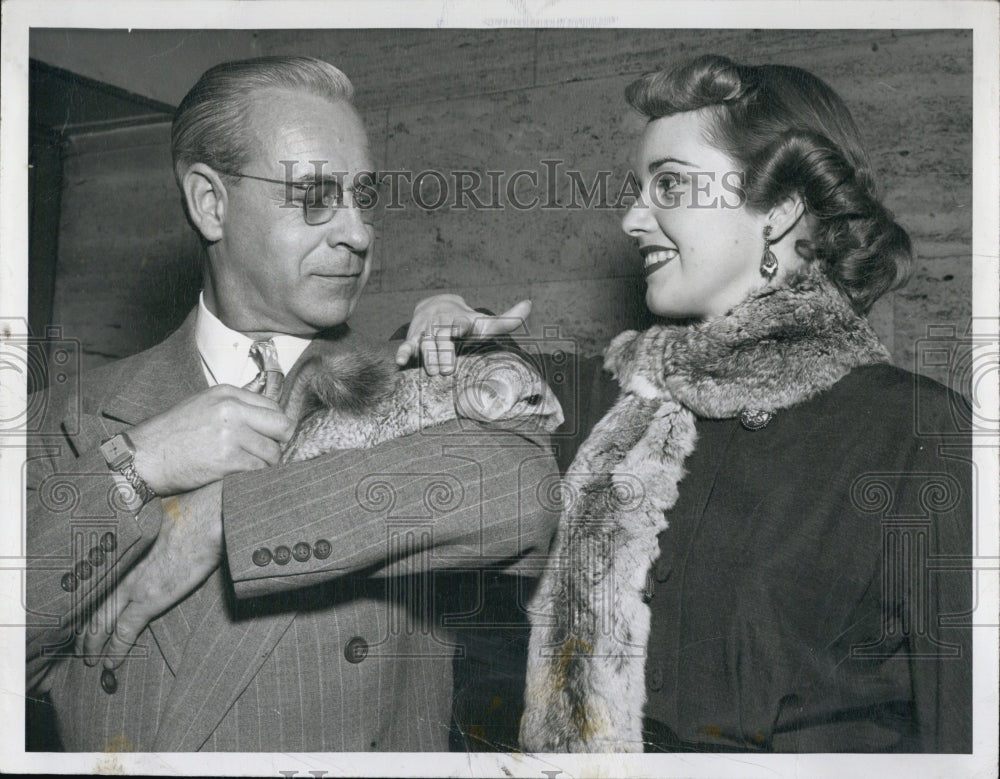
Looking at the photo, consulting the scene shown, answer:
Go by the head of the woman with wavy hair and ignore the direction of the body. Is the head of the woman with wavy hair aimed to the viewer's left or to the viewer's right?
to the viewer's left

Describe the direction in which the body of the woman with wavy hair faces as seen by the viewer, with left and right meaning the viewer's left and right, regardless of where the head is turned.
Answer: facing the viewer and to the left of the viewer

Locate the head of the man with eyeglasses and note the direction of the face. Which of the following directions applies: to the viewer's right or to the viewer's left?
to the viewer's right

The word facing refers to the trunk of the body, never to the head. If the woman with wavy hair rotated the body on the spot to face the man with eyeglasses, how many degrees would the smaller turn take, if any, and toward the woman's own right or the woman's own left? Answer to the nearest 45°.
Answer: approximately 45° to the woman's own right
